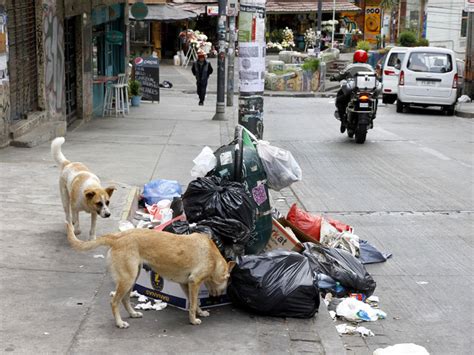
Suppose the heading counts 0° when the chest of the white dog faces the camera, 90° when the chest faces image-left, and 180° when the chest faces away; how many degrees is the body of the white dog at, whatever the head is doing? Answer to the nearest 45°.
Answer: approximately 315°

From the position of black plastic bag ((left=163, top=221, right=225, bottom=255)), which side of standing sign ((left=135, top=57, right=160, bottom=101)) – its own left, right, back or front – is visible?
front

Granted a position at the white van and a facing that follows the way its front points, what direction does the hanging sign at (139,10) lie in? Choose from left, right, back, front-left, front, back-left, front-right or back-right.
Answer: left

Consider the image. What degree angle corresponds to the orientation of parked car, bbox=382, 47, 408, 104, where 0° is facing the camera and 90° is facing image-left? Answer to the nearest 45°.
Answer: approximately 180°

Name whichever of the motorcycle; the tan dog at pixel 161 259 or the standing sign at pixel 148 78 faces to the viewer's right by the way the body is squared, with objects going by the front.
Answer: the tan dog

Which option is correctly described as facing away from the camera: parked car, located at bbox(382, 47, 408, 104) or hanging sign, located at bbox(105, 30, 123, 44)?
the parked car

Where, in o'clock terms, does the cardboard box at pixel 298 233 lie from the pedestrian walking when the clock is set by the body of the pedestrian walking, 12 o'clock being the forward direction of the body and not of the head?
The cardboard box is roughly at 12 o'clock from the pedestrian walking.

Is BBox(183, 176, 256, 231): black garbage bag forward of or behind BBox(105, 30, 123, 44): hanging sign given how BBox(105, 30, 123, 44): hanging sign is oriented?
forward

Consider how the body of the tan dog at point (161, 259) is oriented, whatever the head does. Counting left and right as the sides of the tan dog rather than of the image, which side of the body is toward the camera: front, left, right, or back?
right

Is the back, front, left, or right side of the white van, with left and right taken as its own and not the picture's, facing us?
back

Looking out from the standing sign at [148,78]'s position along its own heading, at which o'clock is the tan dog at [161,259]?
The tan dog is roughly at 12 o'clock from the standing sign.

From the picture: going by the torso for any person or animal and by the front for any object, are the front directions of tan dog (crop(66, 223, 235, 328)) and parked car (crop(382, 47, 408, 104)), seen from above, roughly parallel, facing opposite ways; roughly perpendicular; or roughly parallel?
roughly perpendicular

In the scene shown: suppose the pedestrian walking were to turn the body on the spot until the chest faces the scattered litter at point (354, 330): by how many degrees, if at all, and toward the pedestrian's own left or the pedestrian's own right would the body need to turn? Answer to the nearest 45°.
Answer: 0° — they already face it

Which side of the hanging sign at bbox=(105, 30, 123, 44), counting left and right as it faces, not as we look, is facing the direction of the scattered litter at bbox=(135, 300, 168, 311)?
front

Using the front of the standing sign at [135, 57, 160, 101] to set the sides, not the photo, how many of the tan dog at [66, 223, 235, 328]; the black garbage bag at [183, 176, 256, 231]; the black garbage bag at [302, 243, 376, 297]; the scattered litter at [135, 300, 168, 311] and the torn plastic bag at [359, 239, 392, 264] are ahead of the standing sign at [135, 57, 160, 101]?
5

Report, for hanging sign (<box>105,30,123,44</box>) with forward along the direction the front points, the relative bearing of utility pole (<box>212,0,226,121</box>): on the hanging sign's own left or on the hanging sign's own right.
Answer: on the hanging sign's own left

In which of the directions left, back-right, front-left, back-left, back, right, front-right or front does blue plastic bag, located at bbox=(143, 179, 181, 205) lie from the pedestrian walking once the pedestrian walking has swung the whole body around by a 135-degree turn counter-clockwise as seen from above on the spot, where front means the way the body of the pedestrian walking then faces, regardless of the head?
back-right

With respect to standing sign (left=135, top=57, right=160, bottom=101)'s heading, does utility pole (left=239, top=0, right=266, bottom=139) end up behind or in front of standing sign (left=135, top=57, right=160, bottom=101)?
in front

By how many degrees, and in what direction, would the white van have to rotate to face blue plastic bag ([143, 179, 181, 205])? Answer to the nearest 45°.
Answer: approximately 180°

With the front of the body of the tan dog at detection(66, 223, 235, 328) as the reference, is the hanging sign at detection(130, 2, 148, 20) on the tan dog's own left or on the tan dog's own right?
on the tan dog's own left

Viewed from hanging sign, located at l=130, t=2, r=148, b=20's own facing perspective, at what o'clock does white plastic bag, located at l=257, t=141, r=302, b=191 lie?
The white plastic bag is roughly at 12 o'clock from the hanging sign.
